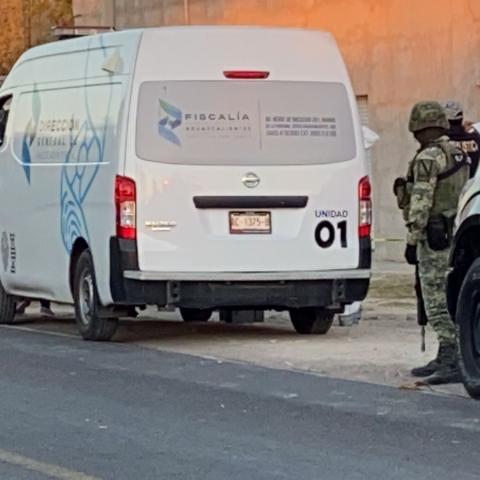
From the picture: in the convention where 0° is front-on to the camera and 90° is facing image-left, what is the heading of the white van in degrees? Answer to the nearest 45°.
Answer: approximately 135°

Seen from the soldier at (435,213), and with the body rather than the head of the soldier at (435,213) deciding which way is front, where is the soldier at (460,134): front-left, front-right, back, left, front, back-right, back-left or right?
right

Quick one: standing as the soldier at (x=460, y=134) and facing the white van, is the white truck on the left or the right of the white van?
left

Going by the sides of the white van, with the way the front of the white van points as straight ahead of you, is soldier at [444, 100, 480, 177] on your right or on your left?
on your right

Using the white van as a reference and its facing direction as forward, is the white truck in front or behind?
behind

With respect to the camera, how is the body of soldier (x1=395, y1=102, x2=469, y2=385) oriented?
to the viewer's left

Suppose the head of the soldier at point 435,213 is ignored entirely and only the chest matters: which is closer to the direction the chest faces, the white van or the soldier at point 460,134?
the white van

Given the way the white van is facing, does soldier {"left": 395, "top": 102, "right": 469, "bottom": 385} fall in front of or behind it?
behind

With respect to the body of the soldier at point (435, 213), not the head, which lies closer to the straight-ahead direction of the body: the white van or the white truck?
the white van

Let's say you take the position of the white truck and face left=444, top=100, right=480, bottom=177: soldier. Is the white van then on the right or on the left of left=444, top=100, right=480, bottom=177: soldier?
left

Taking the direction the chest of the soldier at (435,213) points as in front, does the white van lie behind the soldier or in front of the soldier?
in front

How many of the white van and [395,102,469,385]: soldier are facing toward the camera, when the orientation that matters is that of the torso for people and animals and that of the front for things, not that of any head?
0
